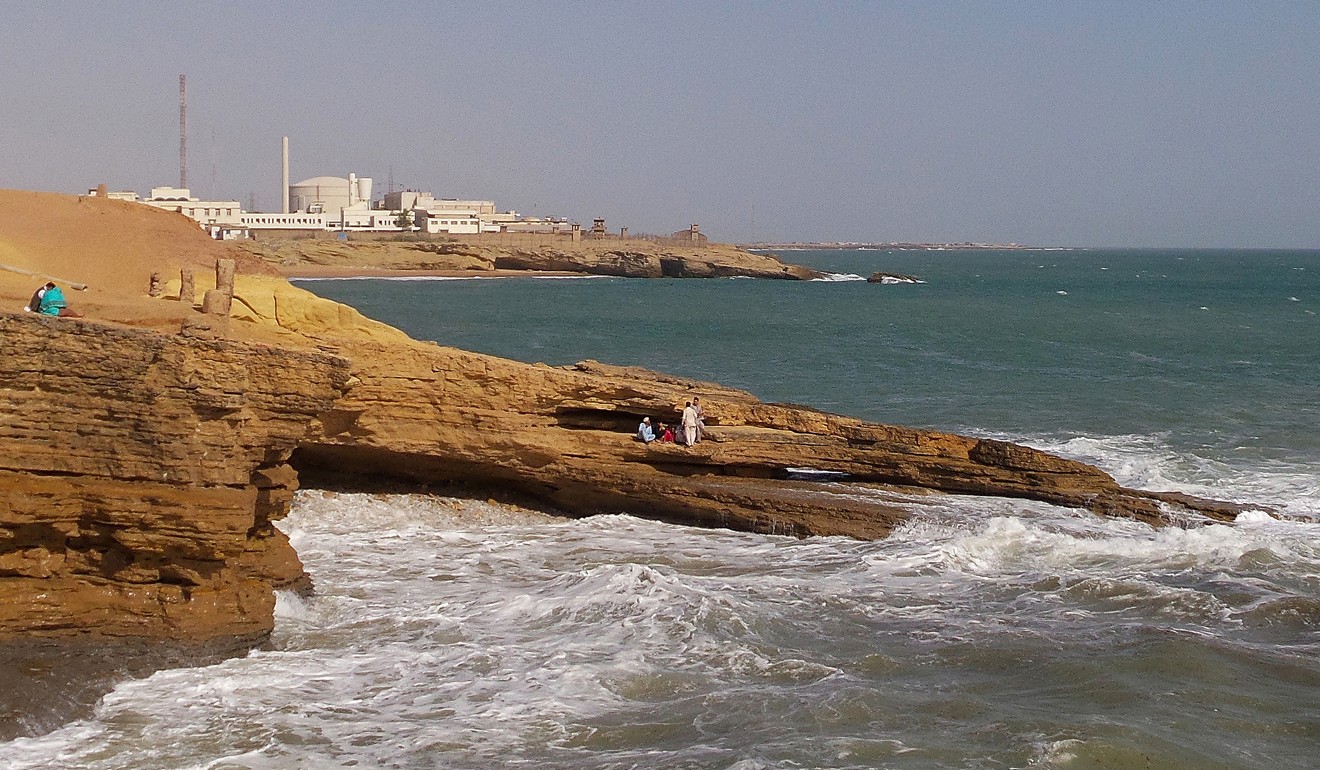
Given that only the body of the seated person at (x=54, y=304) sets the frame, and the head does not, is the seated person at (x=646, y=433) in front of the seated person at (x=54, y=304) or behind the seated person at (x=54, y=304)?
in front

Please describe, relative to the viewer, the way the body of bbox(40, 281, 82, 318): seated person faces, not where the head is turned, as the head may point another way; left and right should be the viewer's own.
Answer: facing to the right of the viewer

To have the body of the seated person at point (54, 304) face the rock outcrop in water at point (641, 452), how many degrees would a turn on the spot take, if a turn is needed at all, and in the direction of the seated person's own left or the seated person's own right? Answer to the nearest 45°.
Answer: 0° — they already face it
